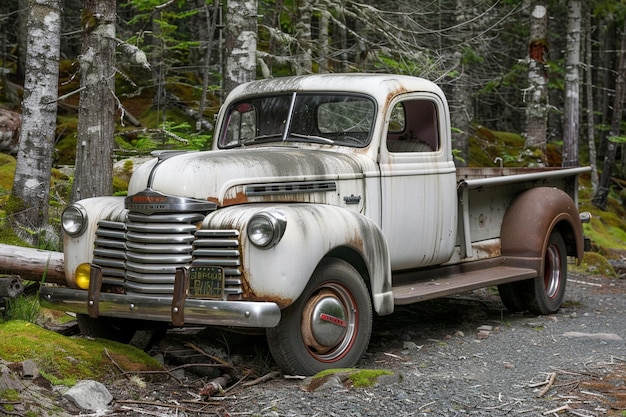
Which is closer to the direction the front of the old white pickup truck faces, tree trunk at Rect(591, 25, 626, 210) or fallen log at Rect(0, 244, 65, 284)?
the fallen log

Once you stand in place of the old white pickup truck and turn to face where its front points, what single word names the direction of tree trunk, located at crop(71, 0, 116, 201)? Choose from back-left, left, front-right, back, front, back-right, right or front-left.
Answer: right

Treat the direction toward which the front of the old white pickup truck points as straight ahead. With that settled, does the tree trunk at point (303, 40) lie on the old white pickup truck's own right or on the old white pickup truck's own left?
on the old white pickup truck's own right

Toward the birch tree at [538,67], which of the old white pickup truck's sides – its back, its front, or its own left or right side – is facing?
back

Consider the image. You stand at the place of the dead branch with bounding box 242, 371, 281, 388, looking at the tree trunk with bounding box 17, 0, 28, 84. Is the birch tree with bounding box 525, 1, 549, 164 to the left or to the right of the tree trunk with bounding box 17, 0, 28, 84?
right

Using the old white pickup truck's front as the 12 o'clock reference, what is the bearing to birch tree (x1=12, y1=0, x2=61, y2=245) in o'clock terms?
The birch tree is roughly at 3 o'clock from the old white pickup truck.

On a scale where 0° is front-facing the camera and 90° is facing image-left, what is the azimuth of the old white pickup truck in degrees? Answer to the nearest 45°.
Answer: approximately 45°

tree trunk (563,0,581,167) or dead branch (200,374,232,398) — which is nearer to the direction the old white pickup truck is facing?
the dead branch

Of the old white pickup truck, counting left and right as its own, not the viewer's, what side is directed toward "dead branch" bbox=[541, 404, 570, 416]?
left

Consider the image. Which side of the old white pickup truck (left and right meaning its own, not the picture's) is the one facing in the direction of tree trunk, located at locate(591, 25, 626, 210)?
back

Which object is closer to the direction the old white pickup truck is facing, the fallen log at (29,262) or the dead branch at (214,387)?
the dead branch

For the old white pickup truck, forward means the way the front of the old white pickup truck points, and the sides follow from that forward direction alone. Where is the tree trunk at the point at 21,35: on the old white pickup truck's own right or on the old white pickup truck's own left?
on the old white pickup truck's own right

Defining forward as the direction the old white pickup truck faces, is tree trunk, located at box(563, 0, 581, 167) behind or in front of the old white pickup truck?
behind

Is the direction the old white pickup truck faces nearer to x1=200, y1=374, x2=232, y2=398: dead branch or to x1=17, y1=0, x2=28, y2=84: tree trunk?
the dead branch
